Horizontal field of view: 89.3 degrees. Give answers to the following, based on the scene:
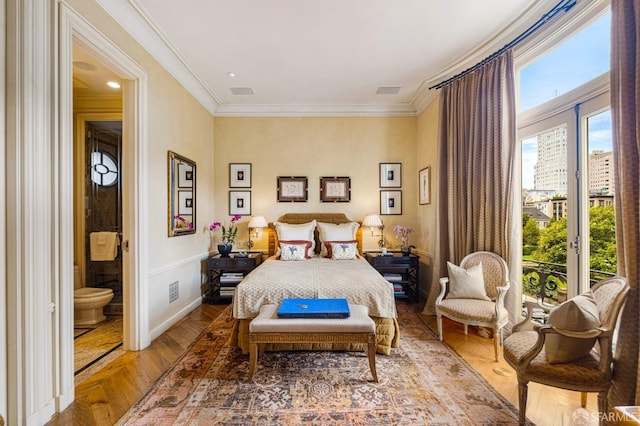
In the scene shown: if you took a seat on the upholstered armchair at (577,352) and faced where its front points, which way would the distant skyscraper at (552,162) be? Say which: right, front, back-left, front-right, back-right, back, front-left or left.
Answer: back-right

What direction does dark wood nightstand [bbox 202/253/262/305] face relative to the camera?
toward the camera

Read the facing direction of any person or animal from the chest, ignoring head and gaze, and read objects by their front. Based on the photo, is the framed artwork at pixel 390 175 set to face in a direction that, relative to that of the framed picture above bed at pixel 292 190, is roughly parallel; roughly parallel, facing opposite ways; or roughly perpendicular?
roughly parallel

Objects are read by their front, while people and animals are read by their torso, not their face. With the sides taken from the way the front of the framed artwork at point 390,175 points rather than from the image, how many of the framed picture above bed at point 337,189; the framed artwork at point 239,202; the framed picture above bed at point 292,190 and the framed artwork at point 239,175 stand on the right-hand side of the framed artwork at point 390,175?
4

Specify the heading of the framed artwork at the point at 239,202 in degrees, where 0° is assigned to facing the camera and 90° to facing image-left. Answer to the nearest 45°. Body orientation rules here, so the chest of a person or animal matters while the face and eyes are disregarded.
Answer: approximately 0°

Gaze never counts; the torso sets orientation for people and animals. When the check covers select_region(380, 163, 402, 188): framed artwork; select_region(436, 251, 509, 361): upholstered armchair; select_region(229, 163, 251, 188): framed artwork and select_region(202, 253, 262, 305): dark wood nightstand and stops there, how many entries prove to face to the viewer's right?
0

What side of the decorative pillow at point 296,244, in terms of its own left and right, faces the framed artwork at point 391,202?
left

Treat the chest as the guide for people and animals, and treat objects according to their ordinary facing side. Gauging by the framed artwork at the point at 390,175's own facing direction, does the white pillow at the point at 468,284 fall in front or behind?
in front

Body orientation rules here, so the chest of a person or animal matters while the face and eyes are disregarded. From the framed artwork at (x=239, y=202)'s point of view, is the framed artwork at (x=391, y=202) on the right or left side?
on its left

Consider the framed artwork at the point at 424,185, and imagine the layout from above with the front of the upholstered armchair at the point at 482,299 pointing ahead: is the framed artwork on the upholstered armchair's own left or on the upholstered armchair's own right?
on the upholstered armchair's own right

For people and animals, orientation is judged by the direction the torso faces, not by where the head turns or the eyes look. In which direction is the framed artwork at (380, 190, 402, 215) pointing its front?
toward the camera

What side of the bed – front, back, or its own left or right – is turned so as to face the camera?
front

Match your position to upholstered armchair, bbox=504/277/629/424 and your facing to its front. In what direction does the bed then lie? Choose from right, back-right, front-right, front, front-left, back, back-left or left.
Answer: front-right

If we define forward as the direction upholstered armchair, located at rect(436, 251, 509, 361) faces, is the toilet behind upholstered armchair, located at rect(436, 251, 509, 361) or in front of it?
in front

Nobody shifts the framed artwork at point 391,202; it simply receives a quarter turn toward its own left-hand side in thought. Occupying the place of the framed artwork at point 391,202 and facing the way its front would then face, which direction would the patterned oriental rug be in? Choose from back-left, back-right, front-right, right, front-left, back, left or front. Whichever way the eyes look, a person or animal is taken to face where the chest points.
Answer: right

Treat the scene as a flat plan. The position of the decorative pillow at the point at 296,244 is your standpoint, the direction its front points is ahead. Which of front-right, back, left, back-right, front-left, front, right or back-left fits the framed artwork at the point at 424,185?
left

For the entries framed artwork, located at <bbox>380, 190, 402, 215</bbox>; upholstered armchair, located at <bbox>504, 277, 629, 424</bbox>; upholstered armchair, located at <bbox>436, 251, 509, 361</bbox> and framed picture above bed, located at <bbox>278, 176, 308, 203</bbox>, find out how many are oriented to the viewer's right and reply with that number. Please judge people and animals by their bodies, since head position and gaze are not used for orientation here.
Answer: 0

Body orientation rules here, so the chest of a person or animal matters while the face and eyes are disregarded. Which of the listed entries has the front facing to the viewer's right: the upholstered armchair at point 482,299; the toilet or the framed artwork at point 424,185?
the toilet

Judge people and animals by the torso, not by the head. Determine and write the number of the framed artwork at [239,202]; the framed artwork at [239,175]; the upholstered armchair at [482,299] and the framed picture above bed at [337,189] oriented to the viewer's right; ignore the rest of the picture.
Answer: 0

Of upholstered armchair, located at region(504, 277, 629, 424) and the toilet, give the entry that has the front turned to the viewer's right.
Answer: the toilet

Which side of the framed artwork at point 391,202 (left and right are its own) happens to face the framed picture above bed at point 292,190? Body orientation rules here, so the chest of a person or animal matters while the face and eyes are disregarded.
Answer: right

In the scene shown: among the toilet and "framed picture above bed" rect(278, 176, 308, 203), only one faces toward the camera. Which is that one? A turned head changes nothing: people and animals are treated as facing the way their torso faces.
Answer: the framed picture above bed

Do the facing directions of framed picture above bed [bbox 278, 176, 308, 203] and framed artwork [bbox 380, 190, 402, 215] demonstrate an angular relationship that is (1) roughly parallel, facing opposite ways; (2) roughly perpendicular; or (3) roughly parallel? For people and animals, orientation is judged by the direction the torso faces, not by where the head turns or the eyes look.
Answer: roughly parallel
